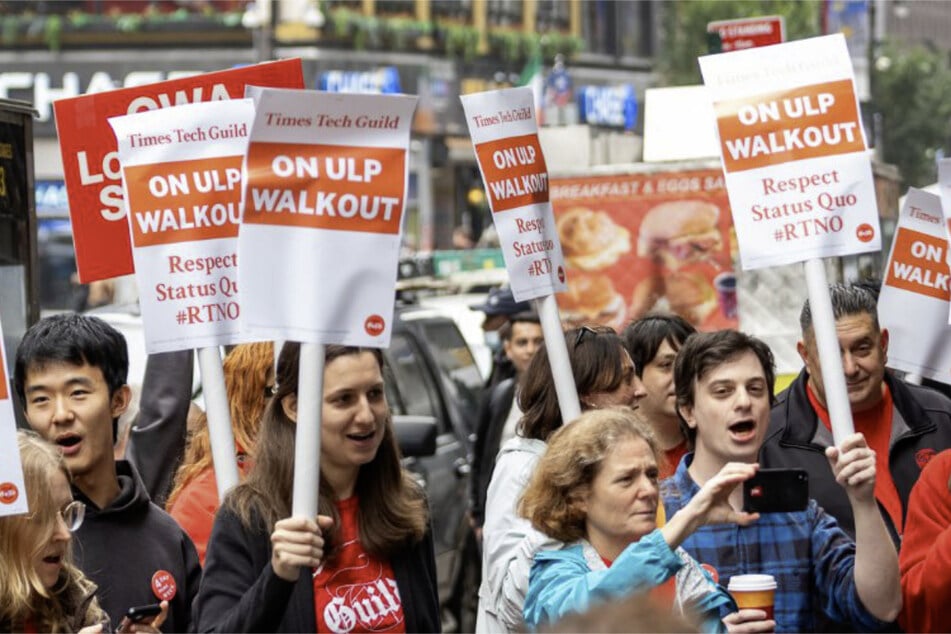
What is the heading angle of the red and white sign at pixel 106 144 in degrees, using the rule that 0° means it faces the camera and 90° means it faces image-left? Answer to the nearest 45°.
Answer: approximately 0°

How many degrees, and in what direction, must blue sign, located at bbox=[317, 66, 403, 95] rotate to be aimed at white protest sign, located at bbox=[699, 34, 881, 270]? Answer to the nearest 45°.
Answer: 0° — it already faces it

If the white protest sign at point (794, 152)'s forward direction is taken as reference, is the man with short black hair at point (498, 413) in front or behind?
behind

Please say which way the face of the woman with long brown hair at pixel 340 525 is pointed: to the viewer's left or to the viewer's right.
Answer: to the viewer's right

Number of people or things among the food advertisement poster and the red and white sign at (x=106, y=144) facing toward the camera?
2

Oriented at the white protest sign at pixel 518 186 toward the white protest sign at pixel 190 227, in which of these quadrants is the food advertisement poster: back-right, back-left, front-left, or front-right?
back-right

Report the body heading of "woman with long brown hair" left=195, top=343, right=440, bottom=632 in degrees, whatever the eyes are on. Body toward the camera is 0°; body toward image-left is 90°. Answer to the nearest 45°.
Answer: approximately 315°

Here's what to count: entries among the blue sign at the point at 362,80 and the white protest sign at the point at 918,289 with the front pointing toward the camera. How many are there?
2

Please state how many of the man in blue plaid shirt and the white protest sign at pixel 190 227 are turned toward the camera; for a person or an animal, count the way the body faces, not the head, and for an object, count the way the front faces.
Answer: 2
